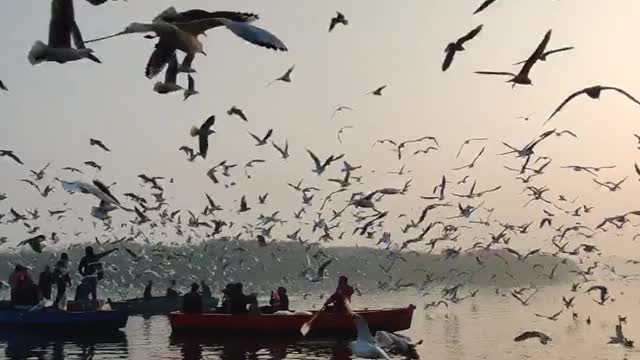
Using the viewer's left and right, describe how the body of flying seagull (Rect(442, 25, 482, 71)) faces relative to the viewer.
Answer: facing to the left of the viewer
